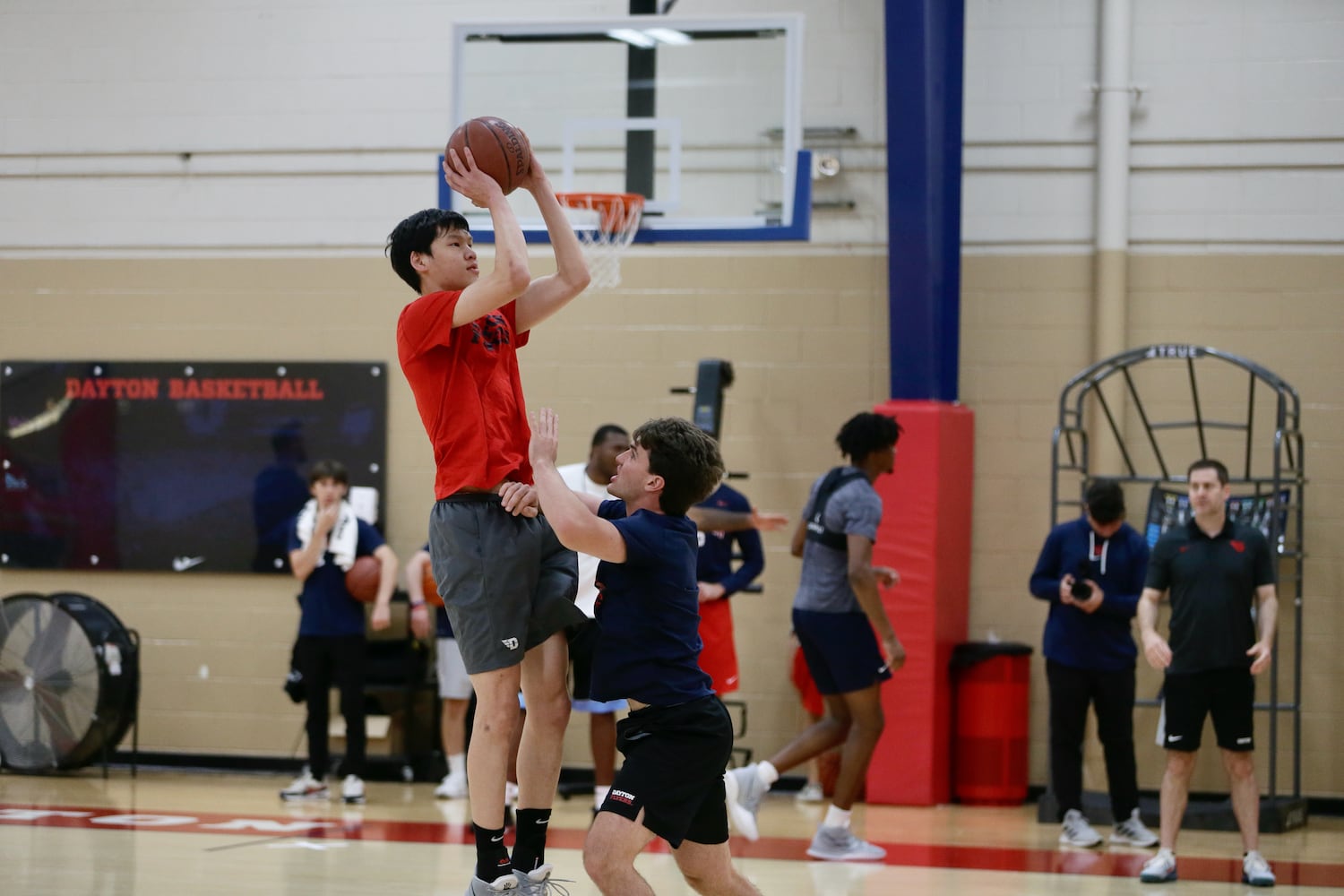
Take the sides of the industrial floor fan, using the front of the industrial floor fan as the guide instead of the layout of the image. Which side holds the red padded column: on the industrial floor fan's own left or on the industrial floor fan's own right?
on the industrial floor fan's own left

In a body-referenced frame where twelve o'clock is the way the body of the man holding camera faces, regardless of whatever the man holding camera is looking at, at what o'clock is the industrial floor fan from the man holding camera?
The industrial floor fan is roughly at 3 o'clock from the man holding camera.

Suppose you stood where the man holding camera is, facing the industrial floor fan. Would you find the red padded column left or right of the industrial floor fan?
right

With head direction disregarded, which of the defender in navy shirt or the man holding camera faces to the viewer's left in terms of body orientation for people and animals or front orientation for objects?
the defender in navy shirt

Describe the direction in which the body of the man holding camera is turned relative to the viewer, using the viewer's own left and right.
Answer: facing the viewer

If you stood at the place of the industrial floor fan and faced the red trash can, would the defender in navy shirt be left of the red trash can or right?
right

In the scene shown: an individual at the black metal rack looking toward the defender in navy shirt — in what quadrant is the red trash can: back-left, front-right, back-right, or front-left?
front-right

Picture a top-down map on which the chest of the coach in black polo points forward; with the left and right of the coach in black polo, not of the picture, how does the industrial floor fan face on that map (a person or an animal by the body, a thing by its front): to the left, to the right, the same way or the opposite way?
the same way

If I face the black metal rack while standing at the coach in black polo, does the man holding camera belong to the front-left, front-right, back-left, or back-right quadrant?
front-left

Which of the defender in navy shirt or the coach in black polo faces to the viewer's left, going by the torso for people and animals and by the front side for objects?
the defender in navy shirt

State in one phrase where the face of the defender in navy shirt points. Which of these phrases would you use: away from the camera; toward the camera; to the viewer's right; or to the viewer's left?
to the viewer's left

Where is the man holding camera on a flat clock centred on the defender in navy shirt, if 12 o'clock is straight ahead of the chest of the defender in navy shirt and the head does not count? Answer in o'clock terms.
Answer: The man holding camera is roughly at 4 o'clock from the defender in navy shirt.

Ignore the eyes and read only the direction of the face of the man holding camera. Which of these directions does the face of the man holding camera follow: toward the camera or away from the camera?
toward the camera

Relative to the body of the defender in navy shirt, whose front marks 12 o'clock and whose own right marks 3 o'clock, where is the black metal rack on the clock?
The black metal rack is roughly at 4 o'clock from the defender in navy shirt.

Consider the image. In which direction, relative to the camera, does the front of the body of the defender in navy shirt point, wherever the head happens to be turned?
to the viewer's left
